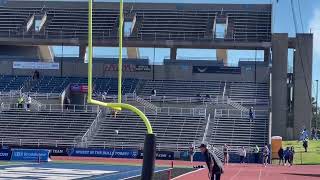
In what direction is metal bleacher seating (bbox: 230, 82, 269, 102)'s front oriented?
toward the camera

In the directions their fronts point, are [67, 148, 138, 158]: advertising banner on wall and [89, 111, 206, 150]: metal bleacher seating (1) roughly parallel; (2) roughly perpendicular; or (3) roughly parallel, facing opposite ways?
roughly parallel

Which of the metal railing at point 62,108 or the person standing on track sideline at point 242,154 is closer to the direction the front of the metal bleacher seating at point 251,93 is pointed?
the person standing on track sideline

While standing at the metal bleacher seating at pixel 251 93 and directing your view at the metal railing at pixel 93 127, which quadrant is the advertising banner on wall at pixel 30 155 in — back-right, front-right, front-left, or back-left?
front-left

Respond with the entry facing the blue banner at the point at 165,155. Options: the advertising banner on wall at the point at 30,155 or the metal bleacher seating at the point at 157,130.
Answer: the metal bleacher seating

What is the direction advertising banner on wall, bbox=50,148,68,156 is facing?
toward the camera

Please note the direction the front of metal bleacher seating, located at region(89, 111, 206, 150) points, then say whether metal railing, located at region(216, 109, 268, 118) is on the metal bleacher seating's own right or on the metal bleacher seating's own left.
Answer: on the metal bleacher seating's own left

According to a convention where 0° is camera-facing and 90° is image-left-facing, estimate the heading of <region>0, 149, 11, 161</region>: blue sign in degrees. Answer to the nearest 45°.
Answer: approximately 0°

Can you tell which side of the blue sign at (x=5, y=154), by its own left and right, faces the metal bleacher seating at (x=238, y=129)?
left

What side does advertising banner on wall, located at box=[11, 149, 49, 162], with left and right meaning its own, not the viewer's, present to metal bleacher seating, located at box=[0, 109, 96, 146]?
back

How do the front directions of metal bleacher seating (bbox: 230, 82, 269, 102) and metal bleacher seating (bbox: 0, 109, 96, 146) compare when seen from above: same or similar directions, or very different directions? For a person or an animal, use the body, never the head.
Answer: same or similar directions

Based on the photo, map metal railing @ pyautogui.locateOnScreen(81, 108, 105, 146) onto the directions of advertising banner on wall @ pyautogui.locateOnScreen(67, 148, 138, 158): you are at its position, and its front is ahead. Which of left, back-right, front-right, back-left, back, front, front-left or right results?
back

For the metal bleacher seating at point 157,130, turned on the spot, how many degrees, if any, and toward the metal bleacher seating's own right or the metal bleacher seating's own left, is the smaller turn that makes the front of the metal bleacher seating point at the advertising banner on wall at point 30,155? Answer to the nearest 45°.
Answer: approximately 45° to the metal bleacher seating's own right

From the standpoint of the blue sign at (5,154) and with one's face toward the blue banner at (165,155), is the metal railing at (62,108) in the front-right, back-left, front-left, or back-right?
front-left
